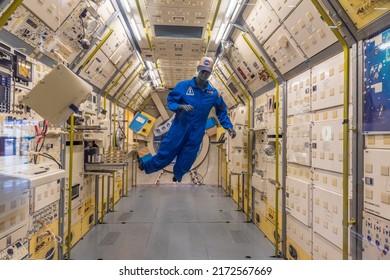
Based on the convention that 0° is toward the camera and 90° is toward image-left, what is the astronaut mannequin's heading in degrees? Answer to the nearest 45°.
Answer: approximately 0°
